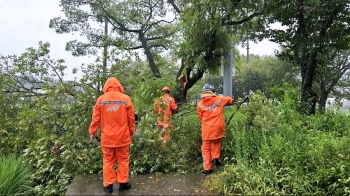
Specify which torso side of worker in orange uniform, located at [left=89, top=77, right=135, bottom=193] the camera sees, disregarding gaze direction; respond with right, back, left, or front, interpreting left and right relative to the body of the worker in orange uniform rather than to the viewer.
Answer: back

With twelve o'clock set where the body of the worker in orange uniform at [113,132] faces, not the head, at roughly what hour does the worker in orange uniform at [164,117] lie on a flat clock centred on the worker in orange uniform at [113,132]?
the worker in orange uniform at [164,117] is roughly at 1 o'clock from the worker in orange uniform at [113,132].

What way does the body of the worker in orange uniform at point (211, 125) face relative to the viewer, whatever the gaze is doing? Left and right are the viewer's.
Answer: facing away from the viewer

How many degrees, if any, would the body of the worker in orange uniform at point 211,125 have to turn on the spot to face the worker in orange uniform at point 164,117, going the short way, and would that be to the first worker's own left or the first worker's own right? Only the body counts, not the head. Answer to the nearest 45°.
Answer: approximately 45° to the first worker's own left

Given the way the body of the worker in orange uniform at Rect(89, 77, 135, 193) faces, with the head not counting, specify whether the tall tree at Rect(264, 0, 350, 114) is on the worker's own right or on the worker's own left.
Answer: on the worker's own right

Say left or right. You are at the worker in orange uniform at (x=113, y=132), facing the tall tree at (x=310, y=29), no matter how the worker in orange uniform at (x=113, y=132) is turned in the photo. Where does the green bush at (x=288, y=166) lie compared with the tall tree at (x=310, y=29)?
right

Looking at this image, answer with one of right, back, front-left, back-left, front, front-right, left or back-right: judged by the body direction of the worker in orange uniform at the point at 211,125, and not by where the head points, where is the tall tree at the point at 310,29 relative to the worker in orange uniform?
front-right

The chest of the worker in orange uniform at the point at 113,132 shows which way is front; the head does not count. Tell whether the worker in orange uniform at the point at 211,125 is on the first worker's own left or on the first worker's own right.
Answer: on the first worker's own right

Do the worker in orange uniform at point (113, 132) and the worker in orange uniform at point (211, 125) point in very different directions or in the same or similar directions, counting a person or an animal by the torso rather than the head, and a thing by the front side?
same or similar directions

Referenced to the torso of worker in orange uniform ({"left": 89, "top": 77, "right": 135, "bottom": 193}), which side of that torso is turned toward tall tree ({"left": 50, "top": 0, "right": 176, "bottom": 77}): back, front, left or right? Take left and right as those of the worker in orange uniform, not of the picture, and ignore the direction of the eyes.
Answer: front

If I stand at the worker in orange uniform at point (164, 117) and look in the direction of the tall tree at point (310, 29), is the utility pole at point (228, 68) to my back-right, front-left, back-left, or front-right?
front-left

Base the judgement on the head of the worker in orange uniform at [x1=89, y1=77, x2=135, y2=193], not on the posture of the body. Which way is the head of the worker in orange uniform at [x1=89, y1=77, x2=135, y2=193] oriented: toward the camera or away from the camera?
away from the camera
